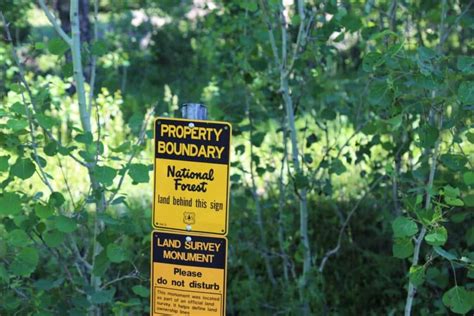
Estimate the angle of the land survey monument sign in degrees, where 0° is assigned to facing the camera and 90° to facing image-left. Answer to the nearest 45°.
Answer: approximately 0°

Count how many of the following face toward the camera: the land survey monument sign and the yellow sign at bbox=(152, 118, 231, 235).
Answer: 2
